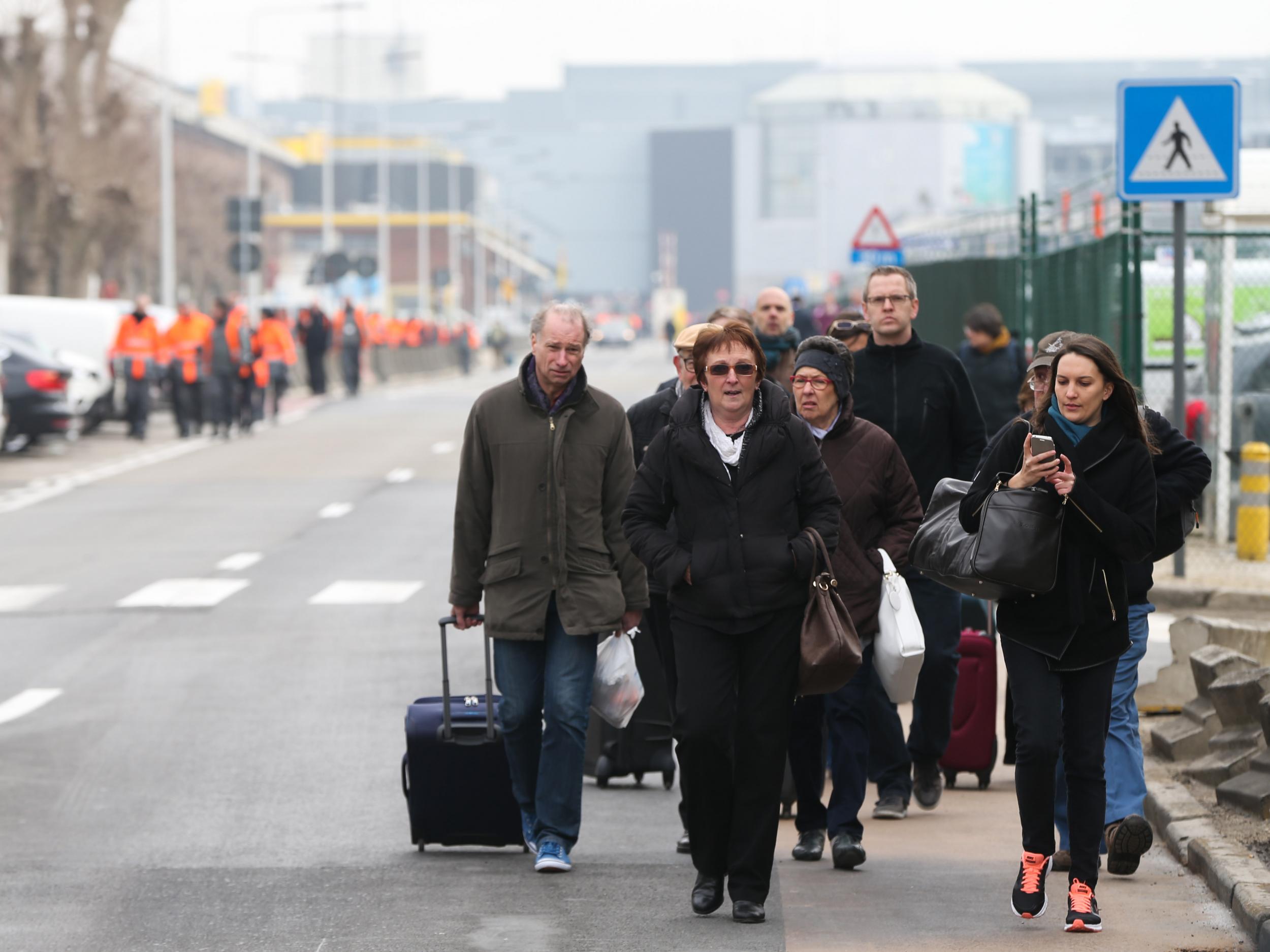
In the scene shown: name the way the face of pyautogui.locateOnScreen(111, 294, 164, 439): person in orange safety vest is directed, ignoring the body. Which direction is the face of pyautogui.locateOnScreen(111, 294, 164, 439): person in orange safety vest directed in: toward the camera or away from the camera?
toward the camera

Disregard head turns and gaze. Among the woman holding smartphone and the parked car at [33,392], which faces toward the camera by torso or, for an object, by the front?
the woman holding smartphone

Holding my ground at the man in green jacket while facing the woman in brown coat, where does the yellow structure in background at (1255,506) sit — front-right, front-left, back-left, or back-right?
front-left

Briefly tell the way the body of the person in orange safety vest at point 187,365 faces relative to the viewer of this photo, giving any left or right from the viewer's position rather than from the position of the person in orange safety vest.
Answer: facing the viewer

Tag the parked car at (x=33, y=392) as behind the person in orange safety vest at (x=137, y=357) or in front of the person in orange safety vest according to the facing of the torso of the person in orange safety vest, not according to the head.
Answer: in front

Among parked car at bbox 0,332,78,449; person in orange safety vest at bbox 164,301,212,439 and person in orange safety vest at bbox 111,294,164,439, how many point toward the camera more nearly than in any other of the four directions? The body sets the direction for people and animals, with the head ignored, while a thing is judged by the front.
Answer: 2

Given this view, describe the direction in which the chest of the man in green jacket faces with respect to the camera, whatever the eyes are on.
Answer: toward the camera

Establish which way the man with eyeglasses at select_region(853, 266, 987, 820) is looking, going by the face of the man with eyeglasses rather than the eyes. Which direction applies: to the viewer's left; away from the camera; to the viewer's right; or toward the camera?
toward the camera

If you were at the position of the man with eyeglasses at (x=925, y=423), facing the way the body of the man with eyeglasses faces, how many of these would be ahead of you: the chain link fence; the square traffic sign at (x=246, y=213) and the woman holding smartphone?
1

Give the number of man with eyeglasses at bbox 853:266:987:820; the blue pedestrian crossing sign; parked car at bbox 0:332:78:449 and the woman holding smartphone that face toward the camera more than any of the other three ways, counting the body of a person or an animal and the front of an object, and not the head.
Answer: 3

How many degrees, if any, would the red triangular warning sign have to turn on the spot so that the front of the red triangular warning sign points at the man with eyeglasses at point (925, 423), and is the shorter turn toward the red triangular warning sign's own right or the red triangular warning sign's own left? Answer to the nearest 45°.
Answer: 0° — it already faces them

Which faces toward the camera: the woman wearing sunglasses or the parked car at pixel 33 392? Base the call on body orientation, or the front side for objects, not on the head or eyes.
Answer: the woman wearing sunglasses

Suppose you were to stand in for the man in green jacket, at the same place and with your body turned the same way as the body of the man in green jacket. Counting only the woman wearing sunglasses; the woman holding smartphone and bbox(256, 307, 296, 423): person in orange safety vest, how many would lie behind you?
1

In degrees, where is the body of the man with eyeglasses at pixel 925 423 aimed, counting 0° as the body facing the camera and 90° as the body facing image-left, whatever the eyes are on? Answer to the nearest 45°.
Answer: approximately 0°

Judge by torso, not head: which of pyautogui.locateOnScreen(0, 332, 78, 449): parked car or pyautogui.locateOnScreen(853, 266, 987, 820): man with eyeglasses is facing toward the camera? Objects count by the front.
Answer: the man with eyeglasses
